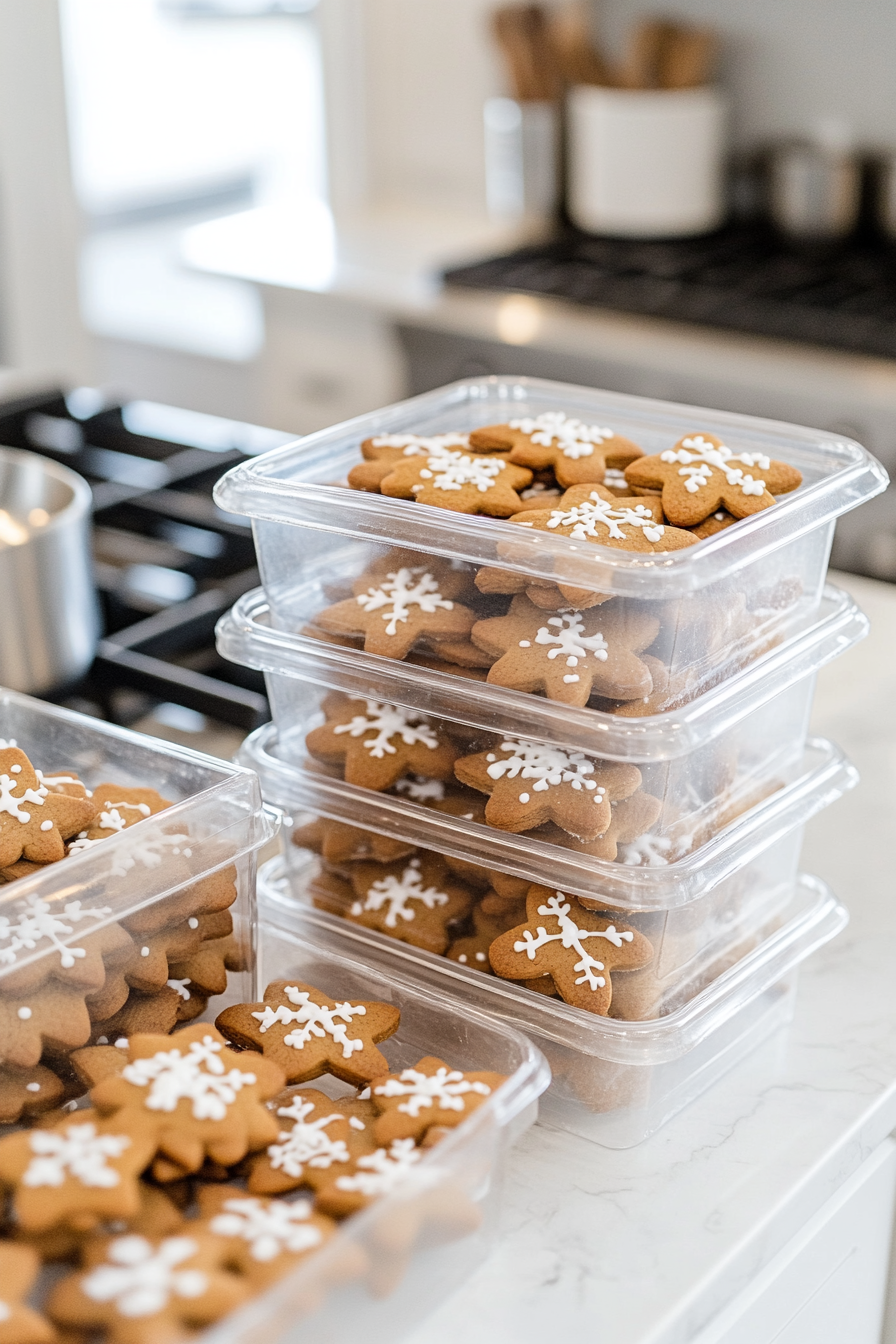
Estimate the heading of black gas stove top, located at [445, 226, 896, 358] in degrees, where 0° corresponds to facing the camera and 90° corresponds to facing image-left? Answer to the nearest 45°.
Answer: approximately 45°

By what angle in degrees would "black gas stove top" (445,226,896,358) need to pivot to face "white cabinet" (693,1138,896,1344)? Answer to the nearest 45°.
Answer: approximately 45° to its left

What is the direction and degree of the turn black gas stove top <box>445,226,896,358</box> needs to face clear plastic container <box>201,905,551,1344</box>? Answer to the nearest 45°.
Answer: approximately 45° to its left

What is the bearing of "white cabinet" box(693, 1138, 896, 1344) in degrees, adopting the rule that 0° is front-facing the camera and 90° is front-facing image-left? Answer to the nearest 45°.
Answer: approximately 315°

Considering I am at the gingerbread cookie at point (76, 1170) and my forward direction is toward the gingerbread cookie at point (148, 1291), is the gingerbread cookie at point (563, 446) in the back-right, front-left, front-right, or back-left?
back-left
